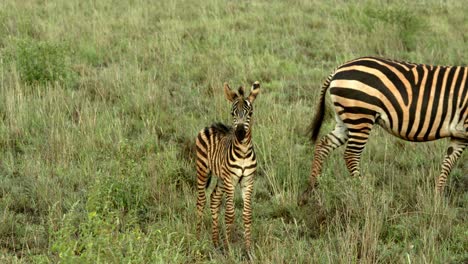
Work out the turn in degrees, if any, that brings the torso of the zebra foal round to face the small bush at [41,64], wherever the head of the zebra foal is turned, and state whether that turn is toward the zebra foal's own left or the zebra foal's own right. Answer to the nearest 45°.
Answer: approximately 180°

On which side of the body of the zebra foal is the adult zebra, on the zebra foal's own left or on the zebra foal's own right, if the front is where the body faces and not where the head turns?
on the zebra foal's own left

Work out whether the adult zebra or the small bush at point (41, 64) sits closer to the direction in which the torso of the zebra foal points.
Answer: the adult zebra

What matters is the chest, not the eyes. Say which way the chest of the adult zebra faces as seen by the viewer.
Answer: to the viewer's right

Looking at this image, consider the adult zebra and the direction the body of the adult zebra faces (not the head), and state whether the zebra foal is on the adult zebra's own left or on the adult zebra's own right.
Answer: on the adult zebra's own right
